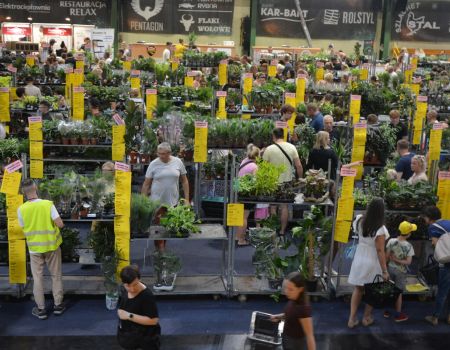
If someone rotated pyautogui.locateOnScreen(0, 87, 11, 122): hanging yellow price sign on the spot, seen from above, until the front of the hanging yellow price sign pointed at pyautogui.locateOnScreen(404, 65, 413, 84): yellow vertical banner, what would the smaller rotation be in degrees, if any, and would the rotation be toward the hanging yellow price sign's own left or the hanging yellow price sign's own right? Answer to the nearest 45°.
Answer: approximately 90° to the hanging yellow price sign's own left

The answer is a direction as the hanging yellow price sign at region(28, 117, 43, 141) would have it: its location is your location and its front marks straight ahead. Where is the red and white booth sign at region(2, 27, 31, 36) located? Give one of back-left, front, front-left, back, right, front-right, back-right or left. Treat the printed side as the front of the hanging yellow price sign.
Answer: back

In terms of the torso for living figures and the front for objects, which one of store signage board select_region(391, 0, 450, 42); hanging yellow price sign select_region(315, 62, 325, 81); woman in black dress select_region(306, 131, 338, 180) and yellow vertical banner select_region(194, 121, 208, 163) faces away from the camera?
the woman in black dress

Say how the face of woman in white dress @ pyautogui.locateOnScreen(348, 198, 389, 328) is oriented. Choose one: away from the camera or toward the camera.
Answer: away from the camera

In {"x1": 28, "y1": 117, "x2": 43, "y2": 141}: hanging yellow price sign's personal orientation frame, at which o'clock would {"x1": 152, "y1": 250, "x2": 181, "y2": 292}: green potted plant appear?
The green potted plant is roughly at 11 o'clock from the hanging yellow price sign.

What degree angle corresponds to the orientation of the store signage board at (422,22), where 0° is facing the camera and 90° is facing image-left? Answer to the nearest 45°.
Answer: approximately 0°

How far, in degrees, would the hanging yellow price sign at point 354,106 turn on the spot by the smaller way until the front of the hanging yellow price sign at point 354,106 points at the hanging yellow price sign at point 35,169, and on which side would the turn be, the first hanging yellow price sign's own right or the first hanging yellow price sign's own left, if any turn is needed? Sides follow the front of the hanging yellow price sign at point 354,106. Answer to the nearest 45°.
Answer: approximately 45° to the first hanging yellow price sign's own right

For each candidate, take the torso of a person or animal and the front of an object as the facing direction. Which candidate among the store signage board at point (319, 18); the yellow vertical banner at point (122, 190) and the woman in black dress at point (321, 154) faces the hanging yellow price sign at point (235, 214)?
the store signage board

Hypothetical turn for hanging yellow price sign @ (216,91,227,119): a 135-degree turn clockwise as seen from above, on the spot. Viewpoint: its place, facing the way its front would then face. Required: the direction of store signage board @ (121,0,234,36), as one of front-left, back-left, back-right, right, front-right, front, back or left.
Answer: front-right

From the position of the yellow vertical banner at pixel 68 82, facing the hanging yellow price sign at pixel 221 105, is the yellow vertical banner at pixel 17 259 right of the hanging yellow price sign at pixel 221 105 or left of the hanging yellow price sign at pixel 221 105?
right

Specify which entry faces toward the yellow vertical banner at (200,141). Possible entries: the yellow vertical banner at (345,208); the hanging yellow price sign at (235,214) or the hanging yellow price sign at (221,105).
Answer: the hanging yellow price sign at (221,105)

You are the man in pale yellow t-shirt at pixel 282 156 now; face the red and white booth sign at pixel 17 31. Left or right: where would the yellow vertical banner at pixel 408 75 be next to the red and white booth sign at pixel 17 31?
right
